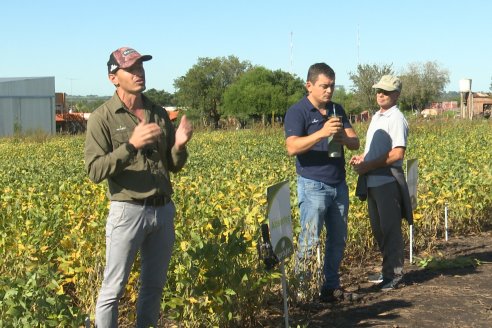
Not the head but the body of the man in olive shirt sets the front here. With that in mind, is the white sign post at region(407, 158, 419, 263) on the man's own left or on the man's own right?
on the man's own left

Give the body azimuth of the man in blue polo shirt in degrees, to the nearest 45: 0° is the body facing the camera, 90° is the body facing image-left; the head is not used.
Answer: approximately 315°

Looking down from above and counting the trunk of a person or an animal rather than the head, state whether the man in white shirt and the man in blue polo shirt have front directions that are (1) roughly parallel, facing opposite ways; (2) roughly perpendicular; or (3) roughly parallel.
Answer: roughly perpendicular

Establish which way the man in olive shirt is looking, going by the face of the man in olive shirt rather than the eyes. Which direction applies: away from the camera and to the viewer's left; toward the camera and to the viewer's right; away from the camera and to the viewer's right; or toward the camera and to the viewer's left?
toward the camera and to the viewer's right

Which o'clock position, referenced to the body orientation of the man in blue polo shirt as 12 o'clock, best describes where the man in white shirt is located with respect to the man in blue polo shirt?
The man in white shirt is roughly at 9 o'clock from the man in blue polo shirt.

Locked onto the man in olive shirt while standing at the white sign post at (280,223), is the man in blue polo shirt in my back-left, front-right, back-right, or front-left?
back-right

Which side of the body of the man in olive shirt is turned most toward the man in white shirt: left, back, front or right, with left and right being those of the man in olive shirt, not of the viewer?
left
